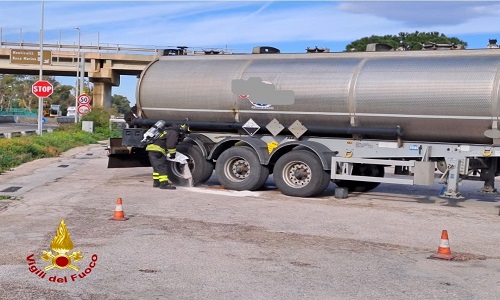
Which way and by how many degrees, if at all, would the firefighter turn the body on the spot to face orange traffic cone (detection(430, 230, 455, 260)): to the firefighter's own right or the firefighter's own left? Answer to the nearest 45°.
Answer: approximately 45° to the firefighter's own right

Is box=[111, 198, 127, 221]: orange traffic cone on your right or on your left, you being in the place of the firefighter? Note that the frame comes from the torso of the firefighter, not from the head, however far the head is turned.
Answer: on your right

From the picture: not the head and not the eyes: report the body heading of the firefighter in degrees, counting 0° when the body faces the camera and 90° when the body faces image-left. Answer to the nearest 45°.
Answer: approximately 270°

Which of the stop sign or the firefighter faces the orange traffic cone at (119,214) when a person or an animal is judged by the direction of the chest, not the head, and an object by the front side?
the stop sign

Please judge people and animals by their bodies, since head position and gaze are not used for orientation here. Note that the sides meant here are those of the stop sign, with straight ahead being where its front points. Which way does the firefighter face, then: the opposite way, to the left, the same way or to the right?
to the left

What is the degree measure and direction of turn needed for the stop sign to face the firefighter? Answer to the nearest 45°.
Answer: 0° — it already faces them

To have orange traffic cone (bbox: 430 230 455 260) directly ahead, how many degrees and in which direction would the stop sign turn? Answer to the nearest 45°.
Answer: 0° — it already faces it

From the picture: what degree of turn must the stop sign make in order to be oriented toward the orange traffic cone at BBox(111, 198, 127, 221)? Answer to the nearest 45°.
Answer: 0° — it already faces it

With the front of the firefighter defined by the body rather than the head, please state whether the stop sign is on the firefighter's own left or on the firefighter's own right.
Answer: on the firefighter's own left

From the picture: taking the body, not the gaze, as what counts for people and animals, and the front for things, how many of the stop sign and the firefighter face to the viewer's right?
1
